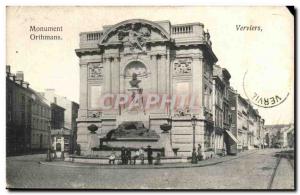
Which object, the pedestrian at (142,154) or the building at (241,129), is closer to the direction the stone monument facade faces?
the pedestrian

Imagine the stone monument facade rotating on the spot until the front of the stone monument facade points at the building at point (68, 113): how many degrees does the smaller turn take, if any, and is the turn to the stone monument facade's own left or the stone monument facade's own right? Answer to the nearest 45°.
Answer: approximately 90° to the stone monument facade's own right
